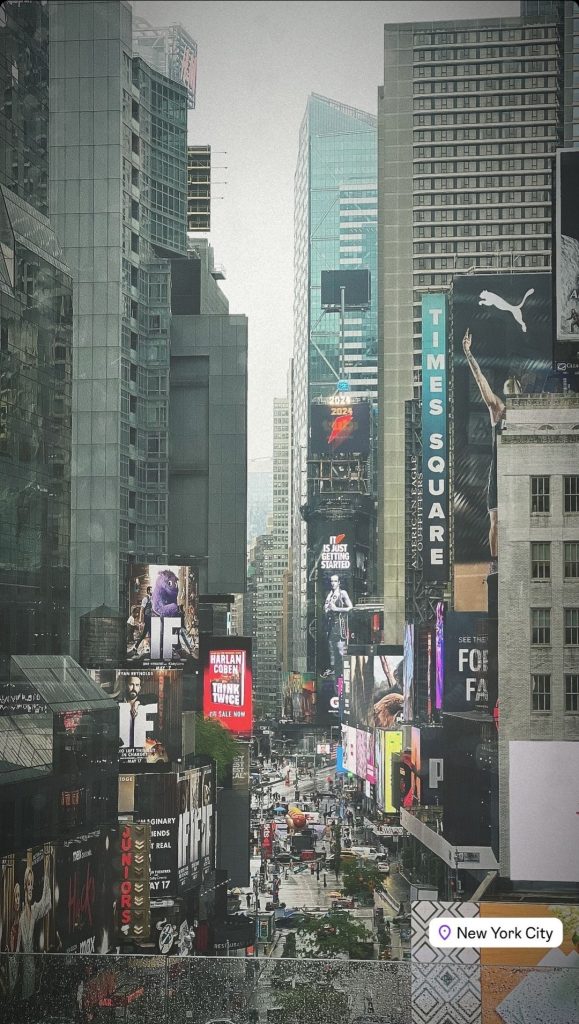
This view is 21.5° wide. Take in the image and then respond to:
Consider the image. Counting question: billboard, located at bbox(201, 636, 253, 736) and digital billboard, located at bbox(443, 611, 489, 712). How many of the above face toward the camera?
2

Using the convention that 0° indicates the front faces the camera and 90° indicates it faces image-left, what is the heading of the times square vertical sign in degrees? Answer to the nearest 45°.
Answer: approximately 0°

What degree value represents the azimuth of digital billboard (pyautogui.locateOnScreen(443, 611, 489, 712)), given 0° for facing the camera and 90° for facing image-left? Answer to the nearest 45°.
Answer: approximately 0°

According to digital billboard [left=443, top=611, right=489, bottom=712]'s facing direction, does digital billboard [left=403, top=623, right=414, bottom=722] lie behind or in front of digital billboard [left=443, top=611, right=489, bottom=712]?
behind

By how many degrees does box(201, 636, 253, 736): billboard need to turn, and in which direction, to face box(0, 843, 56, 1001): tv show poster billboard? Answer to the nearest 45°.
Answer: approximately 45° to its right

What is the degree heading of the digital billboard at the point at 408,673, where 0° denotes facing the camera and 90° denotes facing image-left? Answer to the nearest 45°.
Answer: approximately 45°

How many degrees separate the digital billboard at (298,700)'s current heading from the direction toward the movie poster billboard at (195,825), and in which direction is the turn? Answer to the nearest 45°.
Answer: approximately 45° to its right
